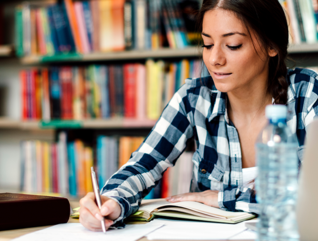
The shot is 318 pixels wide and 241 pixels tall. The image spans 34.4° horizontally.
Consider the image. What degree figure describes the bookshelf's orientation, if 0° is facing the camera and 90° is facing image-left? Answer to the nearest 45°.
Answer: approximately 0°
